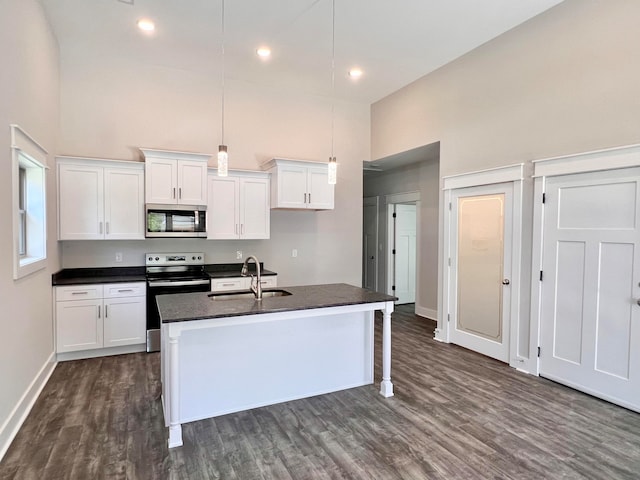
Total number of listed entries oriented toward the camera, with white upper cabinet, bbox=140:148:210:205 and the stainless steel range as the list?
2

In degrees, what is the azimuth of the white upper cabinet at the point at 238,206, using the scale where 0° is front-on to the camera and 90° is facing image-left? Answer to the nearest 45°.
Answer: approximately 0°

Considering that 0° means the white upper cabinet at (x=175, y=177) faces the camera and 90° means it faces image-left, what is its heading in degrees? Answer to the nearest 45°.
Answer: approximately 0°

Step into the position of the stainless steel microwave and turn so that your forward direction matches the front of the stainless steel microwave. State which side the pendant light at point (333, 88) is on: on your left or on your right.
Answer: on your left

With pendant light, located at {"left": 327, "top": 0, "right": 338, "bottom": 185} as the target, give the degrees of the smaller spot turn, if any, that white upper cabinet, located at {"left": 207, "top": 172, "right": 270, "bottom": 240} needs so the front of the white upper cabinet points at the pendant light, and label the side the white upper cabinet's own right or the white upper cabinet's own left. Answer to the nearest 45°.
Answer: approximately 45° to the white upper cabinet's own left
